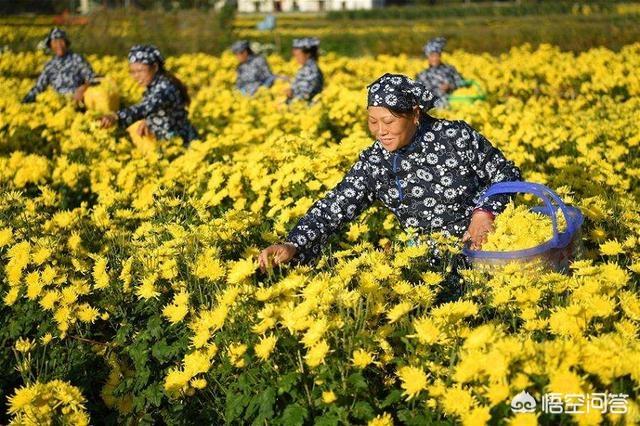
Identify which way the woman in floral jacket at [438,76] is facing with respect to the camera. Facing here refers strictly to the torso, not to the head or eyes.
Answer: toward the camera

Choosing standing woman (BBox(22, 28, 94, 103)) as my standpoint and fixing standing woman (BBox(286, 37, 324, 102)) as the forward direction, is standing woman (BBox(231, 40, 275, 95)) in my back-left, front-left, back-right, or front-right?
front-left

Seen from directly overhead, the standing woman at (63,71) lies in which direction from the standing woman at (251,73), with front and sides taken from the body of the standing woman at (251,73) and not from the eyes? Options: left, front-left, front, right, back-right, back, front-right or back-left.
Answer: front

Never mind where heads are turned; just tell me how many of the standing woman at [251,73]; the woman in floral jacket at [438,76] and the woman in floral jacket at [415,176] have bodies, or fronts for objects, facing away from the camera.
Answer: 0

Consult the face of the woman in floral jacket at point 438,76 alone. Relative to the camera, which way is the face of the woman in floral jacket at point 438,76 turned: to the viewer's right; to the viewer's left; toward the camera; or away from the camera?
toward the camera

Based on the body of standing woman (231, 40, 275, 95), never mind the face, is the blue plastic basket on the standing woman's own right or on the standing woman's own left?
on the standing woman's own left

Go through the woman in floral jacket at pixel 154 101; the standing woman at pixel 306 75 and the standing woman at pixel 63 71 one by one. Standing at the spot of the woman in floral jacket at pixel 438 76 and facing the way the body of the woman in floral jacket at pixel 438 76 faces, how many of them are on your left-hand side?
0

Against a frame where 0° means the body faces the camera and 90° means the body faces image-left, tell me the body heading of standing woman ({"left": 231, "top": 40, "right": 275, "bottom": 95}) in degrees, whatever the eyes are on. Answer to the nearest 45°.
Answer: approximately 45°

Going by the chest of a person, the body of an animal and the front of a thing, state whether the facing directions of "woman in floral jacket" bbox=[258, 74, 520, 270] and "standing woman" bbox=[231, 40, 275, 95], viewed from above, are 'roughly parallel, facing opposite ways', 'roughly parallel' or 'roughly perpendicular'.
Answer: roughly parallel

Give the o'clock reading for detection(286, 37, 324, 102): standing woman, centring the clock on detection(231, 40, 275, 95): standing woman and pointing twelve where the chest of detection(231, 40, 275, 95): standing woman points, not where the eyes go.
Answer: detection(286, 37, 324, 102): standing woman is roughly at 8 o'clock from detection(231, 40, 275, 95): standing woman.

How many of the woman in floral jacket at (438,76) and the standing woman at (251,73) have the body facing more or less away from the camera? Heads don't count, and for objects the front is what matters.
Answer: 0

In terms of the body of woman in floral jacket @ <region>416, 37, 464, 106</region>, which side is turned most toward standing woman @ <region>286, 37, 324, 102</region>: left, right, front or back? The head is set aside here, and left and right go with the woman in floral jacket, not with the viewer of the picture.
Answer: right

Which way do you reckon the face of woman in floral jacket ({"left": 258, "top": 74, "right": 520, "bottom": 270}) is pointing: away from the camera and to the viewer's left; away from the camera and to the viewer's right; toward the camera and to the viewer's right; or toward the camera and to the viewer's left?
toward the camera and to the viewer's left

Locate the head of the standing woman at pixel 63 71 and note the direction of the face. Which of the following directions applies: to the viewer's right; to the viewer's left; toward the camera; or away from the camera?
toward the camera

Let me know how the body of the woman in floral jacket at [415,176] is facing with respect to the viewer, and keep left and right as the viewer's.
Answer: facing the viewer and to the left of the viewer

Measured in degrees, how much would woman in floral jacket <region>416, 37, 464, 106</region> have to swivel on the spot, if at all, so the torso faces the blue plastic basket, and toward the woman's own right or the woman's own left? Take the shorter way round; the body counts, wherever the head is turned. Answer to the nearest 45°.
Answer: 0° — they already face it
